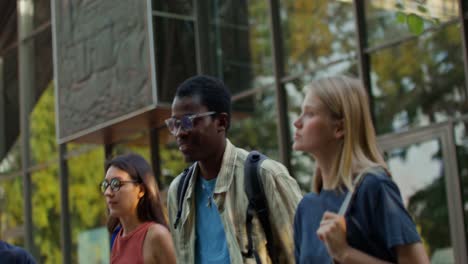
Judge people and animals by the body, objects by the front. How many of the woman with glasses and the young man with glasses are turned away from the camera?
0

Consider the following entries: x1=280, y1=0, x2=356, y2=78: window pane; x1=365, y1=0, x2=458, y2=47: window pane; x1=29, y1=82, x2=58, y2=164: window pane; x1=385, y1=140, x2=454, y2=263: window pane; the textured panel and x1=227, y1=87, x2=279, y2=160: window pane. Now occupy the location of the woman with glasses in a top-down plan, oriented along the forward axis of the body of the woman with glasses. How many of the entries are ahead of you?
0

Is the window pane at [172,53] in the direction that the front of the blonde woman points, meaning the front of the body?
no

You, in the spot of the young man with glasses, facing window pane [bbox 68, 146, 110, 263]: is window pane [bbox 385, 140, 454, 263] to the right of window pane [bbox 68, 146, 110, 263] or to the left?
right

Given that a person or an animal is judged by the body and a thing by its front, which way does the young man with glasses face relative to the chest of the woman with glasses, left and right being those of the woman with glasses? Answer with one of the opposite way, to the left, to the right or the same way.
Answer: the same way

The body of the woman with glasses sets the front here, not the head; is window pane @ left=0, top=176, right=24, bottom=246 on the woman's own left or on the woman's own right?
on the woman's own right

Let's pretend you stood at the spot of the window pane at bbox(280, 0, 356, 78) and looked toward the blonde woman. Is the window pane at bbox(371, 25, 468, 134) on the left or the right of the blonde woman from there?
left

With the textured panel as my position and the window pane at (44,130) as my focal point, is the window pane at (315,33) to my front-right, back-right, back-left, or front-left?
back-right

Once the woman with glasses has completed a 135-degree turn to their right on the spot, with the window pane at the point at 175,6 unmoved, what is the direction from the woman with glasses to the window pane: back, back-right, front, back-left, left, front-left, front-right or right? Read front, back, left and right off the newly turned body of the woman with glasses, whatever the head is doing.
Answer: front
